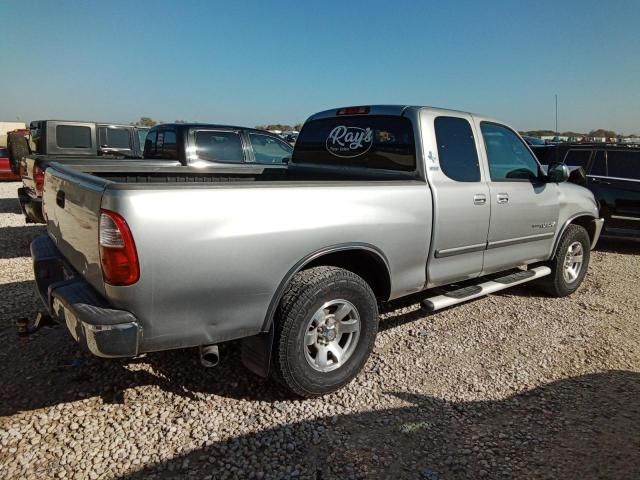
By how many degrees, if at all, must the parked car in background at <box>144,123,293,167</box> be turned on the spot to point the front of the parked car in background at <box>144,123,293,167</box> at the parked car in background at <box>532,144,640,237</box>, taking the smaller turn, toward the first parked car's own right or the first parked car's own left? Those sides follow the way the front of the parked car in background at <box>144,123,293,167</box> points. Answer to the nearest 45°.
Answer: approximately 45° to the first parked car's own right

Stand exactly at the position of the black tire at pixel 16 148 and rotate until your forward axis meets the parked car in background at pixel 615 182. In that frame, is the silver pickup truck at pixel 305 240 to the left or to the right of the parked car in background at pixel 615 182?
right

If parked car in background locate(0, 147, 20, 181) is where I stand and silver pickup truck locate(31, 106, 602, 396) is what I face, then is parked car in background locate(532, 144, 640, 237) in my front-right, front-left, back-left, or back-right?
front-left

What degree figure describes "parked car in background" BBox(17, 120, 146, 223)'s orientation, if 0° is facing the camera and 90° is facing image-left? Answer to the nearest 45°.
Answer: approximately 225°

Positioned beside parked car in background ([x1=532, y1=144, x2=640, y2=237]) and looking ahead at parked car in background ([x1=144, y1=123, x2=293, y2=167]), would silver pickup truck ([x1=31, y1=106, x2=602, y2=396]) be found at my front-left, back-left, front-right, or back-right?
front-left

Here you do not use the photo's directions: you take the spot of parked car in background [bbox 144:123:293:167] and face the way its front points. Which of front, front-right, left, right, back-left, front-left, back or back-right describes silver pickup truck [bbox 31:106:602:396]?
back-right

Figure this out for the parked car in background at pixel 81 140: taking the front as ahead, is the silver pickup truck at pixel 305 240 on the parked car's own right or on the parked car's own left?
on the parked car's own right

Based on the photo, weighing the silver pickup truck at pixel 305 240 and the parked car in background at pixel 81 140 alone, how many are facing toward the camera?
0

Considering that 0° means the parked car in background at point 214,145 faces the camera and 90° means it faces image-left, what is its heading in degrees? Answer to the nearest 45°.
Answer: approximately 225°

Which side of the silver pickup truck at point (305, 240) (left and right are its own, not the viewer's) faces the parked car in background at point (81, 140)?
left

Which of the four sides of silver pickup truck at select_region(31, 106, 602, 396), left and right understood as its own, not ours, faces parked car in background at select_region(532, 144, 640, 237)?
front

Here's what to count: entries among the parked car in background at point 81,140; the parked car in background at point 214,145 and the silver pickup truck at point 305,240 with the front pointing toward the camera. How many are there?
0

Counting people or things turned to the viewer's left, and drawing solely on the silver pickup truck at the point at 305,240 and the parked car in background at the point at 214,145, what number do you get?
0

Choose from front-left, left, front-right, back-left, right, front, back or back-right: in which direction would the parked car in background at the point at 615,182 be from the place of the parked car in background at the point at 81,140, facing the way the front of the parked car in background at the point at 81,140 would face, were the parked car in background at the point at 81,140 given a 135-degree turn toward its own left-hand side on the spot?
back-left
